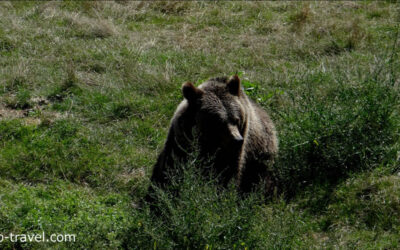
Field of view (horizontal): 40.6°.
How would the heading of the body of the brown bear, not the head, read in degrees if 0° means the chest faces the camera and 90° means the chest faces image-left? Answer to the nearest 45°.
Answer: approximately 0°
